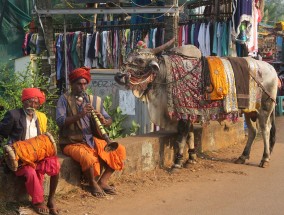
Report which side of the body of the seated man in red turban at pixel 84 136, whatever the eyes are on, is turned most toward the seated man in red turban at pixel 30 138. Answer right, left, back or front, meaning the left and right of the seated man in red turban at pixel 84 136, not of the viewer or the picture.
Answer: right

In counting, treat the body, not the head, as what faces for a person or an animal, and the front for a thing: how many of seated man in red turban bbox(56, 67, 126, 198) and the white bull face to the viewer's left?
1

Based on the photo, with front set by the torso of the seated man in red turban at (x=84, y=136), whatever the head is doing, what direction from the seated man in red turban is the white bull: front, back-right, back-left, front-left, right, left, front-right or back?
left

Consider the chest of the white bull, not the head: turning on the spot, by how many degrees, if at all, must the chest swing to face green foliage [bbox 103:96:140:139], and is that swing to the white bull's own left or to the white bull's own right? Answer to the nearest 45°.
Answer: approximately 45° to the white bull's own right

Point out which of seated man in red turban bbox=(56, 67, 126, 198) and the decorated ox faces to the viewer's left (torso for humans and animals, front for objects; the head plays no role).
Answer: the decorated ox

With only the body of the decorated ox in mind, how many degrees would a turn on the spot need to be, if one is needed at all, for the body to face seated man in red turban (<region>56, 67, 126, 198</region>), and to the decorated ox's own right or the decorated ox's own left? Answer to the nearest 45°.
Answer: approximately 45° to the decorated ox's own left

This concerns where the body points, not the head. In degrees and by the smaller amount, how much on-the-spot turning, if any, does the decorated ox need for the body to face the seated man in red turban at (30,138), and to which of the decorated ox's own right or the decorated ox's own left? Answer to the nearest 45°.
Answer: approximately 45° to the decorated ox's own left

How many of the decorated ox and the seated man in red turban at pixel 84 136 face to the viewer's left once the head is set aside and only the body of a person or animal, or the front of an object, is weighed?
1

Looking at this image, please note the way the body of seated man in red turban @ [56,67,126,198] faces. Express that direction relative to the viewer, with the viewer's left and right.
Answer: facing the viewer and to the right of the viewer

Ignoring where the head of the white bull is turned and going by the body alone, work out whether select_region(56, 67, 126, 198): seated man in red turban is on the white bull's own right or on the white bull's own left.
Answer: on the white bull's own left

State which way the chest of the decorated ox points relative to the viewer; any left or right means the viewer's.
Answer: facing to the left of the viewer
